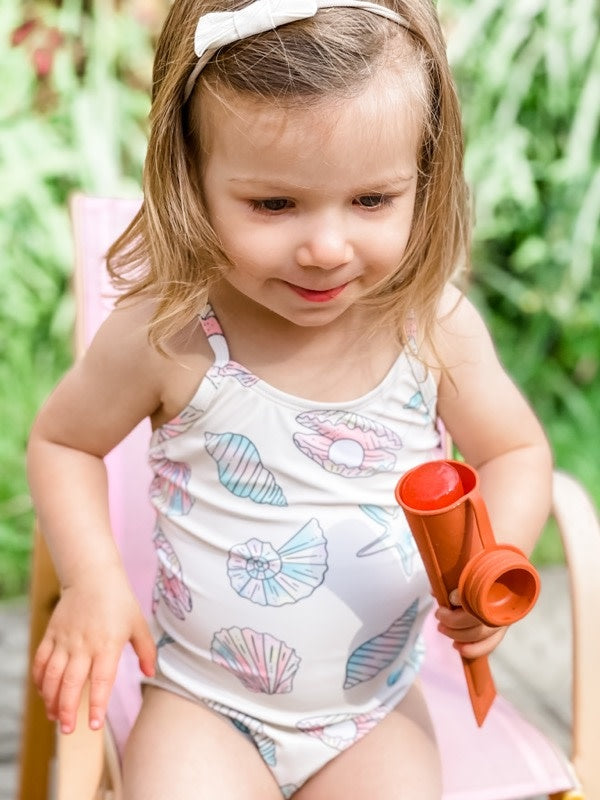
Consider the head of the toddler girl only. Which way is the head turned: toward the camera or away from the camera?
toward the camera

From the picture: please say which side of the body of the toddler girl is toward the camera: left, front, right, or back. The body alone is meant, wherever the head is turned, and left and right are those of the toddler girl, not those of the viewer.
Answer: front
